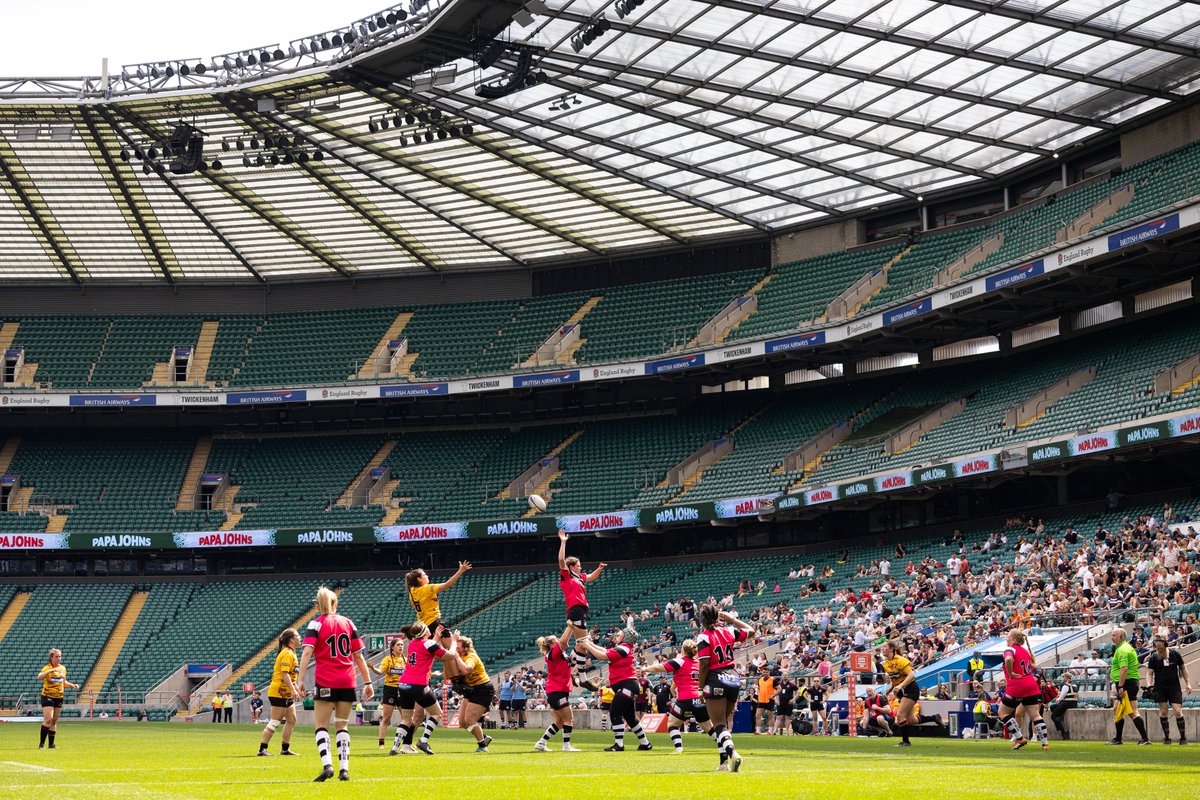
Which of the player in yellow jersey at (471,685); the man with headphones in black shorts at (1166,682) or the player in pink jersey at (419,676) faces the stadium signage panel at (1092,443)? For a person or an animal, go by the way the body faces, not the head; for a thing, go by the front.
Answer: the player in pink jersey

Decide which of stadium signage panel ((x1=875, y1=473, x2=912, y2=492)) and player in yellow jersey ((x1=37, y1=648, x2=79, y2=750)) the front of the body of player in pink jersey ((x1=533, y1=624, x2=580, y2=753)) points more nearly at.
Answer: the stadium signage panel

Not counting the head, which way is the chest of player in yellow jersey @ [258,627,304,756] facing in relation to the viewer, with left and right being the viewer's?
facing to the right of the viewer

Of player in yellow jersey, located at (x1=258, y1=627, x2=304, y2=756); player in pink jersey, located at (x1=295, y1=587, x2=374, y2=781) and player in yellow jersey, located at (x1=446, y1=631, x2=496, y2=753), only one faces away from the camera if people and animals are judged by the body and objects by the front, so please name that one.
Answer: the player in pink jersey

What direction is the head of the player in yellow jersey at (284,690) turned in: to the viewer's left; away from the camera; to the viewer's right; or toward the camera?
to the viewer's right

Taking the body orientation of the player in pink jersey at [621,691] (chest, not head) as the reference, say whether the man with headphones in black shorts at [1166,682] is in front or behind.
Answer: behind

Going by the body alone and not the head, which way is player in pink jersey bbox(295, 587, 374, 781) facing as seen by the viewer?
away from the camera

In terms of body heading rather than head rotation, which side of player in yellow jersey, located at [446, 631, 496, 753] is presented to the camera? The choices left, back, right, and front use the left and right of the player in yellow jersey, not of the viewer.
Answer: left

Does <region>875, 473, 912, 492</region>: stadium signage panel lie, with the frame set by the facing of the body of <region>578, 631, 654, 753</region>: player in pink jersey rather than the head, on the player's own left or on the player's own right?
on the player's own right

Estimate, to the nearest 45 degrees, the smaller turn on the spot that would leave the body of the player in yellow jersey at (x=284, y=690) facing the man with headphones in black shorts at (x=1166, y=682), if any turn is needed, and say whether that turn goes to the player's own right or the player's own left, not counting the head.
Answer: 0° — they already face them

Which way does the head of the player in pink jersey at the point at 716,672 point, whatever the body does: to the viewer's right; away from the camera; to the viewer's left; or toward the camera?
away from the camera

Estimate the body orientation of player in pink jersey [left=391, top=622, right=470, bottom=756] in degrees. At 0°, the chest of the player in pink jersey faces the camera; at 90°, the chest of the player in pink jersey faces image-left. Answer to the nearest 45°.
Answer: approximately 225°
